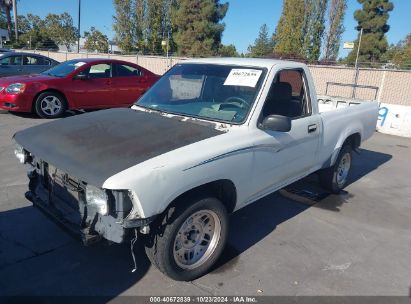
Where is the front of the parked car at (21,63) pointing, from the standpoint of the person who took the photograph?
facing to the left of the viewer

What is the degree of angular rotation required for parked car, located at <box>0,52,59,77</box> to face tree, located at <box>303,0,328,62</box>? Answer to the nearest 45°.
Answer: approximately 135° to its right

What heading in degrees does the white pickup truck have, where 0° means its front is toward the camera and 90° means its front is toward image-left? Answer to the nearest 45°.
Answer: approximately 45°

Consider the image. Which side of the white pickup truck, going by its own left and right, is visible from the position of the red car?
right

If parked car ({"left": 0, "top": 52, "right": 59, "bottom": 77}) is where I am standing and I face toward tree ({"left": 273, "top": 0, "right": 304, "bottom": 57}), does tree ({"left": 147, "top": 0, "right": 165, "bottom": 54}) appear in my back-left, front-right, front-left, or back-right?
front-left

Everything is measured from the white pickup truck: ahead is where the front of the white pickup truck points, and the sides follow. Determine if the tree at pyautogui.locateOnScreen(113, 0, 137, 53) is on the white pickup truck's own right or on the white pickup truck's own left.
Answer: on the white pickup truck's own right

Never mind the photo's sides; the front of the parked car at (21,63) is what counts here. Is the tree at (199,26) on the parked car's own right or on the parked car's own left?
on the parked car's own right

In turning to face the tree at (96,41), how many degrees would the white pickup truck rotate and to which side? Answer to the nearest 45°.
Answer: approximately 135° to its right

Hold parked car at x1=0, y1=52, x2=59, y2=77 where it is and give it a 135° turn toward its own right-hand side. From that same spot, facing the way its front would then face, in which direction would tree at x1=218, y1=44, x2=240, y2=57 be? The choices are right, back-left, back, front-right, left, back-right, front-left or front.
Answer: front

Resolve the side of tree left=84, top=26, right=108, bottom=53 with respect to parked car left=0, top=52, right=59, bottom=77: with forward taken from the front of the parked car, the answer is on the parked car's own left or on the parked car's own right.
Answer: on the parked car's own right

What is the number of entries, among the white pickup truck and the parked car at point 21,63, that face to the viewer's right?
0

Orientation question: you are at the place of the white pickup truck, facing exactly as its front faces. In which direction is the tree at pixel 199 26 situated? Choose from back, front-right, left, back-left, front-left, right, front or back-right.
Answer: back-right
